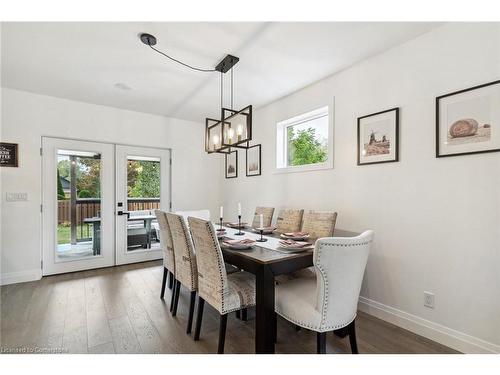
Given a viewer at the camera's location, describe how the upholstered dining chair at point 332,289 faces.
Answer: facing away from the viewer and to the left of the viewer

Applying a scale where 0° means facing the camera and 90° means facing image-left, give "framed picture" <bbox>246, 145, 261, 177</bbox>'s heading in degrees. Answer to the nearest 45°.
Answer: approximately 45°

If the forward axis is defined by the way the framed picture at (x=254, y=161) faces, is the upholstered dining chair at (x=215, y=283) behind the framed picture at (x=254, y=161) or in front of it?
in front

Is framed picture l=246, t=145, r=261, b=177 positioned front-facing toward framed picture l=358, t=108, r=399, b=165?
no

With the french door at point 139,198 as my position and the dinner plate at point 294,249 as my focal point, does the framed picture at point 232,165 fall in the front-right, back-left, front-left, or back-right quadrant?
front-left

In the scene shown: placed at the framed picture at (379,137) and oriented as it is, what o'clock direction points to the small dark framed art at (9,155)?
The small dark framed art is roughly at 1 o'clock from the framed picture.

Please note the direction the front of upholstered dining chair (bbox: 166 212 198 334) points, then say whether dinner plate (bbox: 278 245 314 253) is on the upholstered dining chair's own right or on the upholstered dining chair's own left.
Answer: on the upholstered dining chair's own right

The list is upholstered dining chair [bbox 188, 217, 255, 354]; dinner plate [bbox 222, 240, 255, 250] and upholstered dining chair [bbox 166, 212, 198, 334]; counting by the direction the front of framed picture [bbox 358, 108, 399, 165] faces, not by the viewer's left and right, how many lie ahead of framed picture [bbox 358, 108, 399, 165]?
3

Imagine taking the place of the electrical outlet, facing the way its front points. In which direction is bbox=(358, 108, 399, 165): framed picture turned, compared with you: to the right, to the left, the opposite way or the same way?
the same way

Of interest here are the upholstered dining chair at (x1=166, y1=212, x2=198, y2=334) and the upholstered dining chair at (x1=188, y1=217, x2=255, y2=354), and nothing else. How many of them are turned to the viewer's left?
0

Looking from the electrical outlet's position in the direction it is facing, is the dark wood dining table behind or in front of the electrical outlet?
in front

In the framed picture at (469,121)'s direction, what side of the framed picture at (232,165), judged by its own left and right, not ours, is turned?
left

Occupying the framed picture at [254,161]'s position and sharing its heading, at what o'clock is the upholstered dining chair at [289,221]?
The upholstered dining chair is roughly at 10 o'clock from the framed picture.

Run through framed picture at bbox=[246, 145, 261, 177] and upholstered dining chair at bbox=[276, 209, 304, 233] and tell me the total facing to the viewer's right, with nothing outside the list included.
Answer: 0

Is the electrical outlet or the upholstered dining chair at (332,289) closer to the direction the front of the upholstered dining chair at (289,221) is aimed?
the upholstered dining chair

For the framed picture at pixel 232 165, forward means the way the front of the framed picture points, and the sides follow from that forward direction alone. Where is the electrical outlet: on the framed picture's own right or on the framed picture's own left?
on the framed picture's own left

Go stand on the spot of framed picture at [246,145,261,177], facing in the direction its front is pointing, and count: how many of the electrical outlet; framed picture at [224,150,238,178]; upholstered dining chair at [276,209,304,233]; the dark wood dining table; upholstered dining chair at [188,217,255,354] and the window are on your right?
1

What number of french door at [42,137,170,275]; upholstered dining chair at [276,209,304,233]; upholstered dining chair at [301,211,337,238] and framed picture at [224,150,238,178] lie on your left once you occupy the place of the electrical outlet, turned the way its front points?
0

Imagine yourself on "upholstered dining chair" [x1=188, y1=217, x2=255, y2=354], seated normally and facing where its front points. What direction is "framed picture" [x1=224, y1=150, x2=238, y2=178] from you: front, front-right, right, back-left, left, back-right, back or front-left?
front-left
